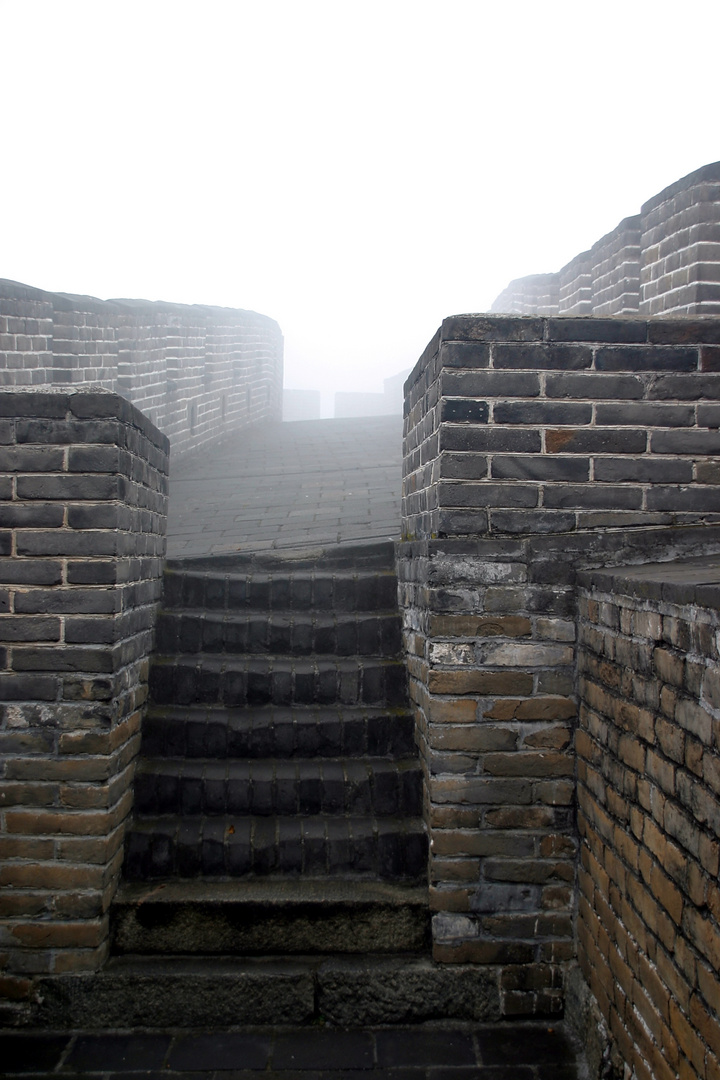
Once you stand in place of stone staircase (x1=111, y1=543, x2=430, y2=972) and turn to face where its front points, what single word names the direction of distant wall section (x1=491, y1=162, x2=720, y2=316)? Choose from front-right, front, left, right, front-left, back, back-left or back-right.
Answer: back-left

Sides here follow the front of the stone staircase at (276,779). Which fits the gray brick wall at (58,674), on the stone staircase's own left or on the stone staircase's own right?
on the stone staircase's own right

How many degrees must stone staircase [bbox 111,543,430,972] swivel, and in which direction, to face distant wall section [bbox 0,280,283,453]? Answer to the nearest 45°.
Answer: approximately 180°

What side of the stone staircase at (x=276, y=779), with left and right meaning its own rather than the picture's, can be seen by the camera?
front

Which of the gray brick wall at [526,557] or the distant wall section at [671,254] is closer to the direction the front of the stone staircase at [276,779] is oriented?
the gray brick wall

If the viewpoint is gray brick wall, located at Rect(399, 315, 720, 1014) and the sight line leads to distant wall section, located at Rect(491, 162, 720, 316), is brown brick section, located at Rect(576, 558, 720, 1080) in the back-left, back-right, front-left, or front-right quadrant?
back-right

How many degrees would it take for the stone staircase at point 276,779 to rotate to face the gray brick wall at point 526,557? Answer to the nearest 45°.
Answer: approximately 45° to its left

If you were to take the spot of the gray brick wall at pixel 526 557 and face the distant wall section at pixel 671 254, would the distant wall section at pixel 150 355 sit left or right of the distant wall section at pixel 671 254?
left

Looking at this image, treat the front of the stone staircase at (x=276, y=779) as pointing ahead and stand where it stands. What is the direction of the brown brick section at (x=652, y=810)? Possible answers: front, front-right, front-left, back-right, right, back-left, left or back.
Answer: front-left

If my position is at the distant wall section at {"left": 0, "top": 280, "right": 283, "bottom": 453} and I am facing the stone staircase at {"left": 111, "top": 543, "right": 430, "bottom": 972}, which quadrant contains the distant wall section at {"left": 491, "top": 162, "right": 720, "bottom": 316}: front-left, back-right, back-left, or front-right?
front-left
